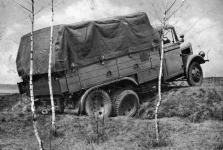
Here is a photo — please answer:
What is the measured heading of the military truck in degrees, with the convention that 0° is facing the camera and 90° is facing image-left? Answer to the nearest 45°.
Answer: approximately 225°
